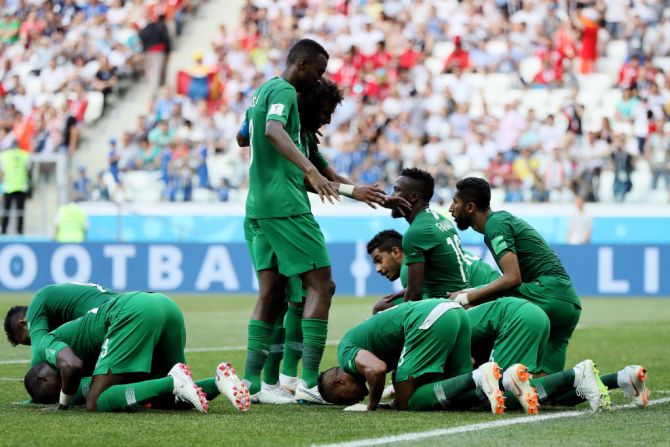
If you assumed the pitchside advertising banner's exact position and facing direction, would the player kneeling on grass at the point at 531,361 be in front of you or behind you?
in front

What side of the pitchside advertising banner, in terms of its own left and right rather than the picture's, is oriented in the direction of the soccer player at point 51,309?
front

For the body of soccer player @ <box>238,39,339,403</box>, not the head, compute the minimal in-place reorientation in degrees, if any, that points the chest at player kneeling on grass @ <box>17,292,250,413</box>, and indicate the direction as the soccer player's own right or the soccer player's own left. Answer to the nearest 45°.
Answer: approximately 135° to the soccer player's own right

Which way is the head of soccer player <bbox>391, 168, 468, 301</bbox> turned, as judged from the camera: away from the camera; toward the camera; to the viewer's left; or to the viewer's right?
to the viewer's left

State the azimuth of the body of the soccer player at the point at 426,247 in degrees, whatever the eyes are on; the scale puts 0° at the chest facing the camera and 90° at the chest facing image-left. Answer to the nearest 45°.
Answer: approximately 135°

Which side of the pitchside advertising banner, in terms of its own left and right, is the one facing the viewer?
front

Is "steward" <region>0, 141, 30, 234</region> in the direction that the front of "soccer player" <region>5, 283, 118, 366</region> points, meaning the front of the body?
no

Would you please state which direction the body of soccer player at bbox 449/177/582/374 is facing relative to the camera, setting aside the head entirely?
to the viewer's left

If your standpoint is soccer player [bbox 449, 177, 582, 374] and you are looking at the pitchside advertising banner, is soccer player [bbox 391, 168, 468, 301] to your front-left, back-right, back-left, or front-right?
front-left

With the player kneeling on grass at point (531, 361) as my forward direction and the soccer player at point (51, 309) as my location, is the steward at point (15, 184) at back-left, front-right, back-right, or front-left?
back-left

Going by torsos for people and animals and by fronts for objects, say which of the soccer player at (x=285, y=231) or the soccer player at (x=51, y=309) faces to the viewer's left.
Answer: the soccer player at (x=51, y=309)

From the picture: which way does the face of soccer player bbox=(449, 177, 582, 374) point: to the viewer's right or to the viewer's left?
to the viewer's left

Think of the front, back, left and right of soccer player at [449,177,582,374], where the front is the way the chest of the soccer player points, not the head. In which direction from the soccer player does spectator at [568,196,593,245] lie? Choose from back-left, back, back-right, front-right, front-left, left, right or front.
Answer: right

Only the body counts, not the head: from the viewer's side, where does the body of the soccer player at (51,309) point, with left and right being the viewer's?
facing to the left of the viewer
